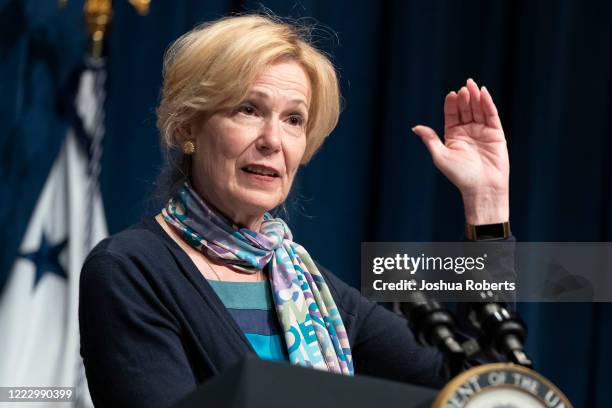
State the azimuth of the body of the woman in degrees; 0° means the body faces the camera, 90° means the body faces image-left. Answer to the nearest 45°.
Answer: approximately 315°

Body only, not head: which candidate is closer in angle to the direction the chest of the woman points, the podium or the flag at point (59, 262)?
the podium

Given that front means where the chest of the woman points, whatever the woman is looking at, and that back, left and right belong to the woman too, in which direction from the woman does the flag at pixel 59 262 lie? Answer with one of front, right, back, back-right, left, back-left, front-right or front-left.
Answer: back
